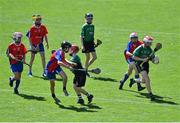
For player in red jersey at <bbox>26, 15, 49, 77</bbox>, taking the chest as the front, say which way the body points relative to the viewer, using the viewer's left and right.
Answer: facing the viewer
